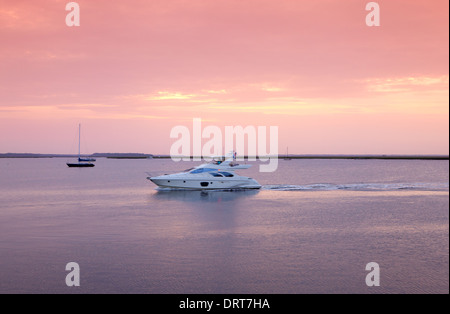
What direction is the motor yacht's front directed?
to the viewer's left
